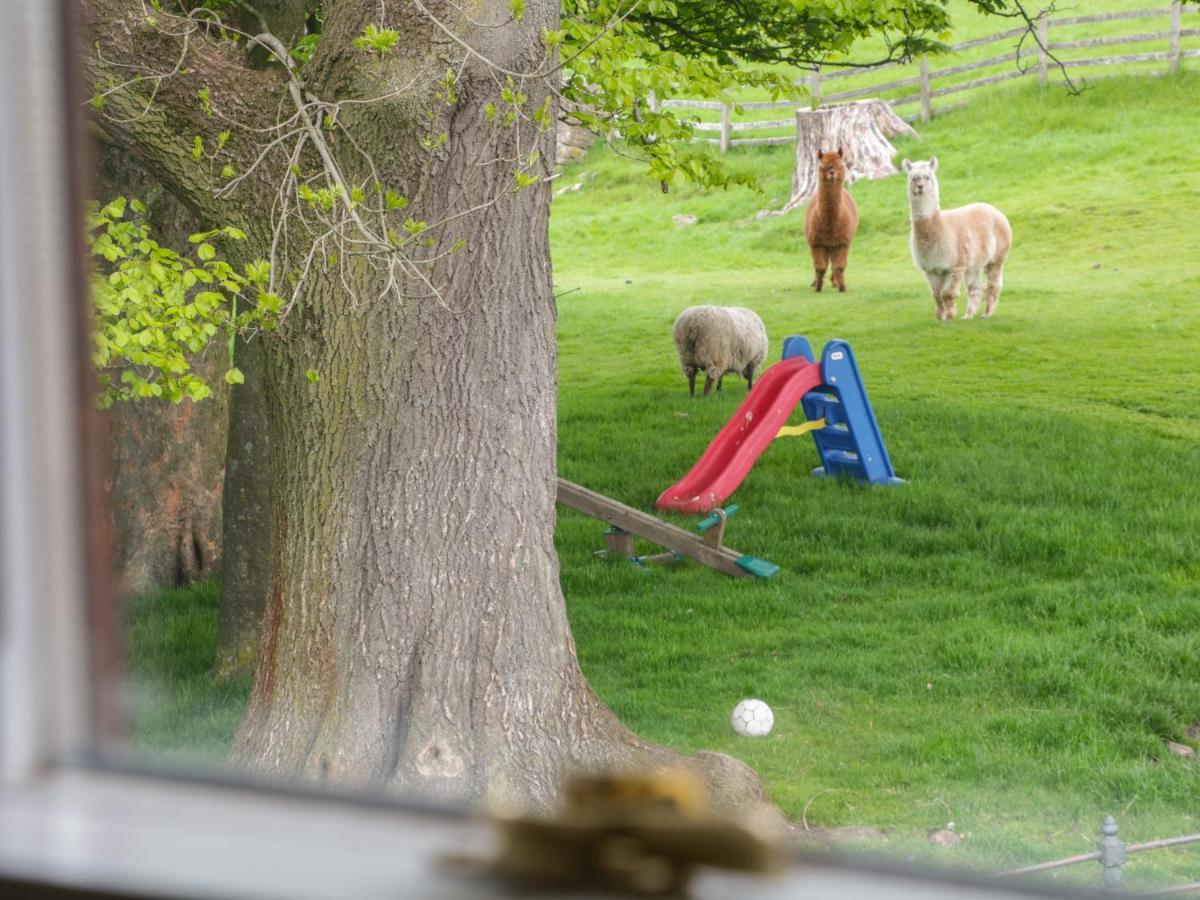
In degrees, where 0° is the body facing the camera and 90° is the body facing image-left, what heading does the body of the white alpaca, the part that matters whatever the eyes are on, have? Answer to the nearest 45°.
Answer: approximately 45°

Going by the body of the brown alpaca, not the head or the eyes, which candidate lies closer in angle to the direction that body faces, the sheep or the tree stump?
the sheep

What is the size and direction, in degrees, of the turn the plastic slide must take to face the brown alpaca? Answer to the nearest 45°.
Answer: approximately 135° to its right

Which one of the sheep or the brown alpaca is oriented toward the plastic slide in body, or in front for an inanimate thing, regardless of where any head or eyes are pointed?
the brown alpaca

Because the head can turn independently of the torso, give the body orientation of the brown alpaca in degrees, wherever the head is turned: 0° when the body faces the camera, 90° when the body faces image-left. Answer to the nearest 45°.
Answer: approximately 0°

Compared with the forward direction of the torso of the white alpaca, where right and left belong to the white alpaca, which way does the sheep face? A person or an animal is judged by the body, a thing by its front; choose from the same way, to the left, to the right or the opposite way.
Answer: the opposite way

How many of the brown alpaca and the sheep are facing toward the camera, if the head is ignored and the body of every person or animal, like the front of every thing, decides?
1

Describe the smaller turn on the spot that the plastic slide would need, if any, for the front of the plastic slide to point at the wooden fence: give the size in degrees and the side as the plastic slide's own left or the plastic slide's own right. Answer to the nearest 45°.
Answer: approximately 135° to the plastic slide's own right

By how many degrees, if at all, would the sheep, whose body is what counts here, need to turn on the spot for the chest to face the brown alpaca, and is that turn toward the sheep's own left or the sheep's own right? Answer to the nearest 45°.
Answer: approximately 45° to the sheep's own left

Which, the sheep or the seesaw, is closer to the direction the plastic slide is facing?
the seesaw

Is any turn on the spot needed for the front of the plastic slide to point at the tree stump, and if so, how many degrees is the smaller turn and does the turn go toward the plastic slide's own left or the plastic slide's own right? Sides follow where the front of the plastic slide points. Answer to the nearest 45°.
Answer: approximately 135° to the plastic slide's own right

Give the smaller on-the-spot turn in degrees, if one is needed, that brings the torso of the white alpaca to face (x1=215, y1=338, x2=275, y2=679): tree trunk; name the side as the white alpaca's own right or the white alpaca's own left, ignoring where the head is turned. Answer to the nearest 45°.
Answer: approximately 45° to the white alpaca's own left

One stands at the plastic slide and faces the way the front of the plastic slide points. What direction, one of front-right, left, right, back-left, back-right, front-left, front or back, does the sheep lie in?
back-right

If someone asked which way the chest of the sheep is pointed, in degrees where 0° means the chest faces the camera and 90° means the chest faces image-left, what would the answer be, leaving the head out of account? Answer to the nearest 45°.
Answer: approximately 225°

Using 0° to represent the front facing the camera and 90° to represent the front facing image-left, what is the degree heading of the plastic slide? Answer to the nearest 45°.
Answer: approximately 45°
